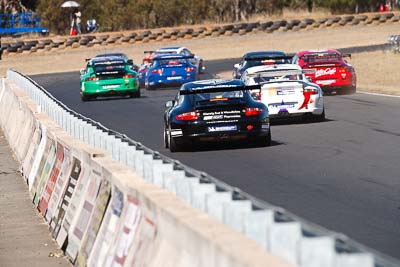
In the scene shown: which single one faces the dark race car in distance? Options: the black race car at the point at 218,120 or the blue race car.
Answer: the black race car

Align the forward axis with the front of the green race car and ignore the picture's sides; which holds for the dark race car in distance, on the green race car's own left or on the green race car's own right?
on the green race car's own right

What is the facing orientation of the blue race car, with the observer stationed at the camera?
facing away from the viewer

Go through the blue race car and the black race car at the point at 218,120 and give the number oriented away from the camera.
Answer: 2

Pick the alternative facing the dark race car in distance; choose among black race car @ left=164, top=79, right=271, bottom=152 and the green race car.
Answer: the black race car

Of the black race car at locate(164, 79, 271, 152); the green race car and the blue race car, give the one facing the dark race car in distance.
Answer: the black race car

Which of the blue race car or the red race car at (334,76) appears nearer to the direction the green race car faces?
the blue race car

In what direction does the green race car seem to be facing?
away from the camera

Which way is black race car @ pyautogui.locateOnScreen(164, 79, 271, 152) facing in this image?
away from the camera
